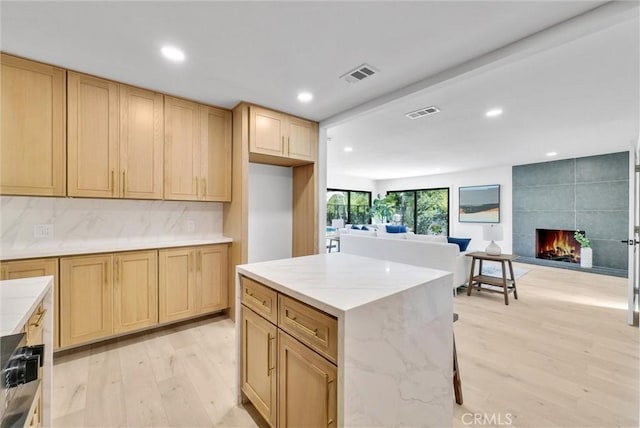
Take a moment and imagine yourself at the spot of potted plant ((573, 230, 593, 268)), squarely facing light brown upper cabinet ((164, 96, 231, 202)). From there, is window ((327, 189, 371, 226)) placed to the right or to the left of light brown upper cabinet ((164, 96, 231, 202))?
right

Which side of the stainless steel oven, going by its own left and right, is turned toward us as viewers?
right

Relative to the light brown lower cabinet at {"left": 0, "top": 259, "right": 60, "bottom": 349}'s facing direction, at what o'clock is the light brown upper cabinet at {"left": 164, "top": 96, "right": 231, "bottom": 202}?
The light brown upper cabinet is roughly at 9 o'clock from the light brown lower cabinet.

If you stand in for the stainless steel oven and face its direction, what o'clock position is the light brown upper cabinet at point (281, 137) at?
The light brown upper cabinet is roughly at 11 o'clock from the stainless steel oven.

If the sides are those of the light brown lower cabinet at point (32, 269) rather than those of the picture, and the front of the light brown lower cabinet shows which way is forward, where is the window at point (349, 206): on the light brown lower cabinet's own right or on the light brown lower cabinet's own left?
on the light brown lower cabinet's own left

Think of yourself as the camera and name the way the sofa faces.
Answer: facing away from the viewer and to the right of the viewer

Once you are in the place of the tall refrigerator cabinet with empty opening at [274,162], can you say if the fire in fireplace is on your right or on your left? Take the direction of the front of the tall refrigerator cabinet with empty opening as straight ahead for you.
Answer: on your left

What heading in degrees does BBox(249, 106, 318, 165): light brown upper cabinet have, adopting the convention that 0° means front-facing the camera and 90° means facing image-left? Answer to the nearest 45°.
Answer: approximately 315°

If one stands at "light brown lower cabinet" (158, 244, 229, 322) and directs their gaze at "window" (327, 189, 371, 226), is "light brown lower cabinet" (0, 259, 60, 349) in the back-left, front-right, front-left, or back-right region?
back-left

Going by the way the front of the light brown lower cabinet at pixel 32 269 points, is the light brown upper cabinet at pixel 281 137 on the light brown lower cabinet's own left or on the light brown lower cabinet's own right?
on the light brown lower cabinet's own left

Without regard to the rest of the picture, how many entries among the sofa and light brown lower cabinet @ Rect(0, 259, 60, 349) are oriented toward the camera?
1
